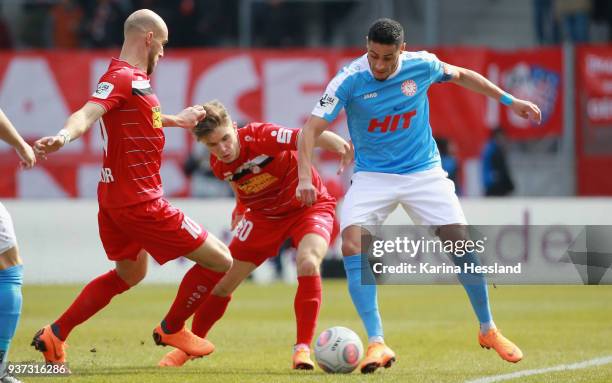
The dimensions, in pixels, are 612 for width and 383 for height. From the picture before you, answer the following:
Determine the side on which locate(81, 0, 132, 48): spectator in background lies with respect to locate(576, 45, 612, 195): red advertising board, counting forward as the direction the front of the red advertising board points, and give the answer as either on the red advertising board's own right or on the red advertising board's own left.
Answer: on the red advertising board's own right

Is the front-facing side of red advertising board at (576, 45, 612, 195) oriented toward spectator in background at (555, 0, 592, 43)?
no

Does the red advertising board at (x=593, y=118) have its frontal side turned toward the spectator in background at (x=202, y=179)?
no

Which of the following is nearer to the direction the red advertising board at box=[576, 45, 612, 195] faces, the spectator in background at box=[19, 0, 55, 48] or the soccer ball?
the soccer ball

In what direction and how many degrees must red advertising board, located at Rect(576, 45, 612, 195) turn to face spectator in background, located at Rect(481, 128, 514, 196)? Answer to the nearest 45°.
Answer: approximately 45° to its right

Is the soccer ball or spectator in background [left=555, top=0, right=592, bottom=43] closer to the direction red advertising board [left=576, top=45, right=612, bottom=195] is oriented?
the soccer ball

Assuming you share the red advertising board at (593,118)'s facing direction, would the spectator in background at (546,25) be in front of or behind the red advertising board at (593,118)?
behind

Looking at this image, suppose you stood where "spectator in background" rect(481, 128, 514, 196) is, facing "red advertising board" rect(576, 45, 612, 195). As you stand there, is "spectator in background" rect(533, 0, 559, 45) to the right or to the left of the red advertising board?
left

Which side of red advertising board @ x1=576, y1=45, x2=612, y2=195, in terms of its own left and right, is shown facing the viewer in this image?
front

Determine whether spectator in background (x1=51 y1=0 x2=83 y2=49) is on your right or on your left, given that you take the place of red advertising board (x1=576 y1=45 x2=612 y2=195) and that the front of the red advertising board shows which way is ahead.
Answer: on your right

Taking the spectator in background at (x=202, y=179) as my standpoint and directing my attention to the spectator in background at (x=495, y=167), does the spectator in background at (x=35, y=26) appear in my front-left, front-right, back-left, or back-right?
back-left

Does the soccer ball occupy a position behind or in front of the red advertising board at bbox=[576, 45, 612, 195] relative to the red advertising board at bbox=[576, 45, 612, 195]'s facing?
in front

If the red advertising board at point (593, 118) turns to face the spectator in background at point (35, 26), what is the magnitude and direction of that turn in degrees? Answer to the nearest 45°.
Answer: approximately 90° to its right

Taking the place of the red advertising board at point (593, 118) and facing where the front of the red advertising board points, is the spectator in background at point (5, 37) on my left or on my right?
on my right

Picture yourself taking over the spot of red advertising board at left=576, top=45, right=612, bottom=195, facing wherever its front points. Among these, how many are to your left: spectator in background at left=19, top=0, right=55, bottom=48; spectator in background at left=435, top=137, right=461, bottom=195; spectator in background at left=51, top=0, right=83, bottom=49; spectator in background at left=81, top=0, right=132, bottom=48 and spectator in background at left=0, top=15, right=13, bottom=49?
0

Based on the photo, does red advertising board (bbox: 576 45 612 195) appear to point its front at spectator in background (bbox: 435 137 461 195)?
no

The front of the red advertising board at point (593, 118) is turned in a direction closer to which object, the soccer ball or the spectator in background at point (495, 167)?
the soccer ball
